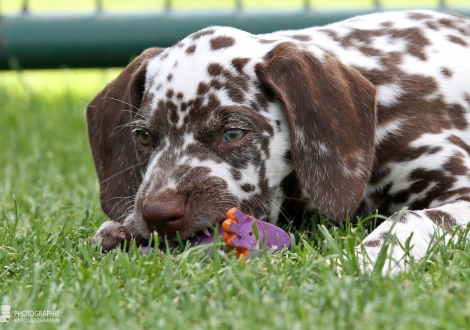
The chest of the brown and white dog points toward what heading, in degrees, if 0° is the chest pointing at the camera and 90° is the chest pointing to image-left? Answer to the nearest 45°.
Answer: approximately 45°
